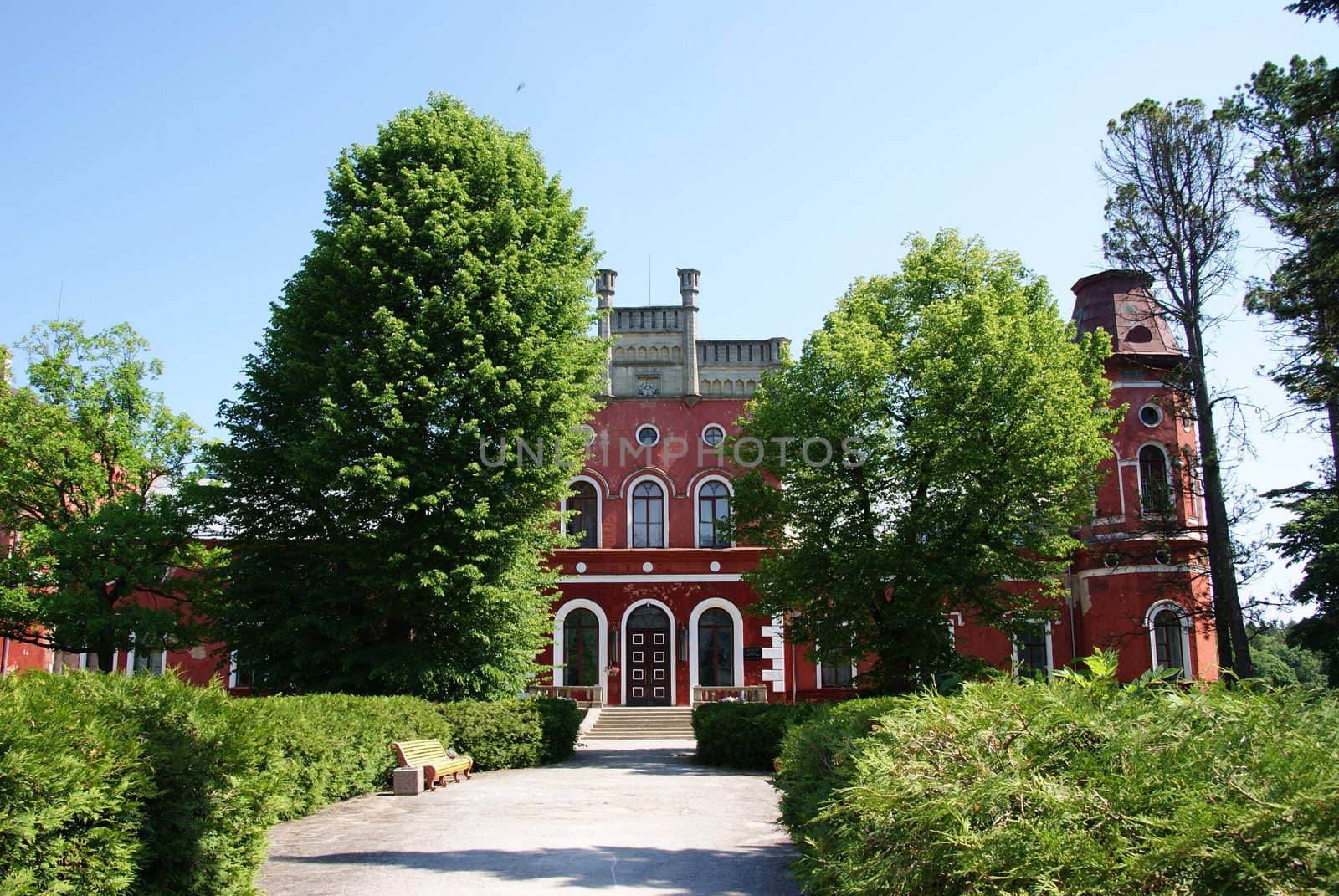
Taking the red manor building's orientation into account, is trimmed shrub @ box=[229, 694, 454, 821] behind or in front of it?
in front

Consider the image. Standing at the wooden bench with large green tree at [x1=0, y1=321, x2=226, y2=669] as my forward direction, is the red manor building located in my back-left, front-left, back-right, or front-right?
front-right

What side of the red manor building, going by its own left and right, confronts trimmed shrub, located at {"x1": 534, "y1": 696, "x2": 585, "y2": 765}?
front

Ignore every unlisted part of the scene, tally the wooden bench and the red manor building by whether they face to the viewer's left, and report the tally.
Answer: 0

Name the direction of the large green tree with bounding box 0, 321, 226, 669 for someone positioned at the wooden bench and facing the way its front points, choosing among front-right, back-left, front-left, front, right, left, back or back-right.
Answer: back

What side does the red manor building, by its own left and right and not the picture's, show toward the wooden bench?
front

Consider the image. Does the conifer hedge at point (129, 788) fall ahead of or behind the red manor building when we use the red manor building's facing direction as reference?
ahead

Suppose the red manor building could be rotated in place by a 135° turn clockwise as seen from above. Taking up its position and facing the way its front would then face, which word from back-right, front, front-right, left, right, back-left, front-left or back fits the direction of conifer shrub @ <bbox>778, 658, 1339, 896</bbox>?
back-left

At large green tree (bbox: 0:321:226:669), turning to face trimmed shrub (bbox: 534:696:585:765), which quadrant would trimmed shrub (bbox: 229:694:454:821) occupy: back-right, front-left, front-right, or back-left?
front-right

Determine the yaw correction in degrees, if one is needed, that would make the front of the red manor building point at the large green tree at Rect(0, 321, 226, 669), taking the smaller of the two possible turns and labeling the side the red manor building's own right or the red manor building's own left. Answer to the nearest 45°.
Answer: approximately 90° to the red manor building's own right

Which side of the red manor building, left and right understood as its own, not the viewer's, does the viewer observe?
front

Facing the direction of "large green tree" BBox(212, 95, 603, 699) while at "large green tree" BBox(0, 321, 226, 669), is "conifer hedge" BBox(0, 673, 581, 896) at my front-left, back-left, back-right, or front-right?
front-right
